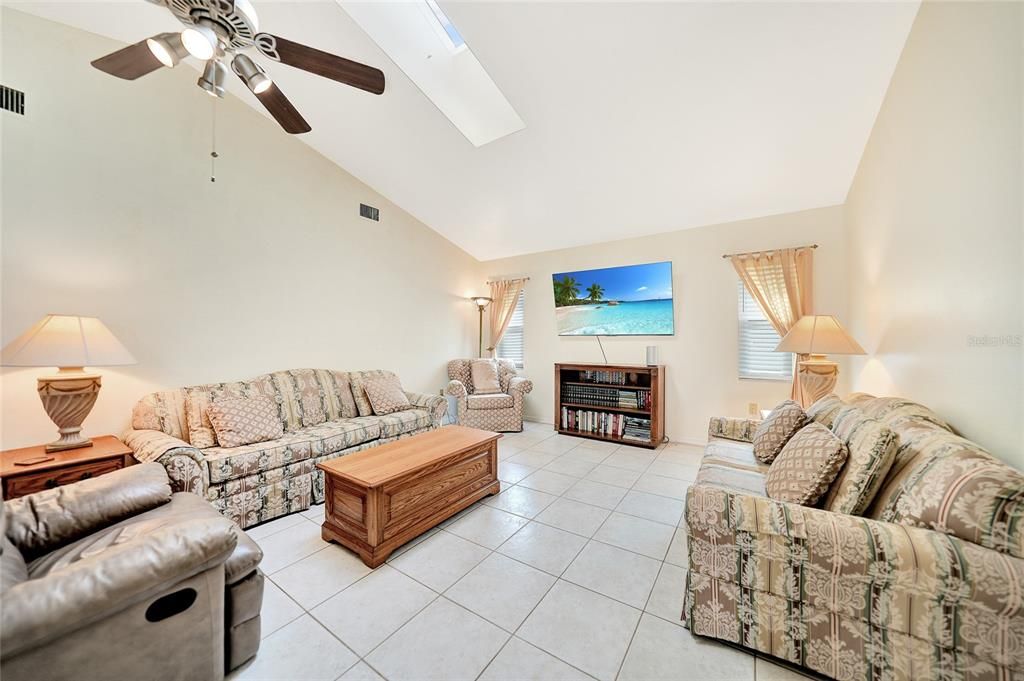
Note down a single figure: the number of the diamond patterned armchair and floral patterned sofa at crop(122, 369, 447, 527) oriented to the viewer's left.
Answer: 0

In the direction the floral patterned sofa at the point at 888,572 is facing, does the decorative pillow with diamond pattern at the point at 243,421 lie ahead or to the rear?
ahead

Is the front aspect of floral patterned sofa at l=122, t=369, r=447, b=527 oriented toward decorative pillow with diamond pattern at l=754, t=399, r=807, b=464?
yes

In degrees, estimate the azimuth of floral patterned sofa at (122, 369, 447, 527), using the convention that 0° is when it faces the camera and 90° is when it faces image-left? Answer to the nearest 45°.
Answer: approximately 315°

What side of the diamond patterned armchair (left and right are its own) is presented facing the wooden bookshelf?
left

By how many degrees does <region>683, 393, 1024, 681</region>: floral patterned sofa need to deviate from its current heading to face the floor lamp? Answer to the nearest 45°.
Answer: approximately 45° to its right

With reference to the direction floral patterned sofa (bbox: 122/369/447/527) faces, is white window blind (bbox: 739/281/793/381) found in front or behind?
in front

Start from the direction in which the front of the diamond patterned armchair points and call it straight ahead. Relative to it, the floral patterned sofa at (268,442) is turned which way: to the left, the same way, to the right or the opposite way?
to the left

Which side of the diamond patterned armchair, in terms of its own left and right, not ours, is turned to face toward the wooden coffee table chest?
front

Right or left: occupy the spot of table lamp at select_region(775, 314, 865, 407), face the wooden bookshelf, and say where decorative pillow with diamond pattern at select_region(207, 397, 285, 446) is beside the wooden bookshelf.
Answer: left

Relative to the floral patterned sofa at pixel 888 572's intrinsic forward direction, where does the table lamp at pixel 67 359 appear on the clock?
The table lamp is roughly at 11 o'clock from the floral patterned sofa.

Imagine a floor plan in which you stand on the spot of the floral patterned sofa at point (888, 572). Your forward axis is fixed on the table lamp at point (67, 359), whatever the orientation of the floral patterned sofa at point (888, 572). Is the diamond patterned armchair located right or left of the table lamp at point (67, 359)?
right

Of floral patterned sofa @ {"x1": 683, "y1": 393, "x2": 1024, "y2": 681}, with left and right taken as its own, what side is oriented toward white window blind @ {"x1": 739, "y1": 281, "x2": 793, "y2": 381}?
right

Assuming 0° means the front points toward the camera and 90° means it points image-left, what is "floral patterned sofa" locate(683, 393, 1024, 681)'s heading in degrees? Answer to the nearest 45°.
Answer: approximately 90°

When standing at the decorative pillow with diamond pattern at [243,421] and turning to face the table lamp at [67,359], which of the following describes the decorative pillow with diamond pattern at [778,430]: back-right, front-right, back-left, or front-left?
back-left

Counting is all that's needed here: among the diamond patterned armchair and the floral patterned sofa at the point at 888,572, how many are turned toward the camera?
1
